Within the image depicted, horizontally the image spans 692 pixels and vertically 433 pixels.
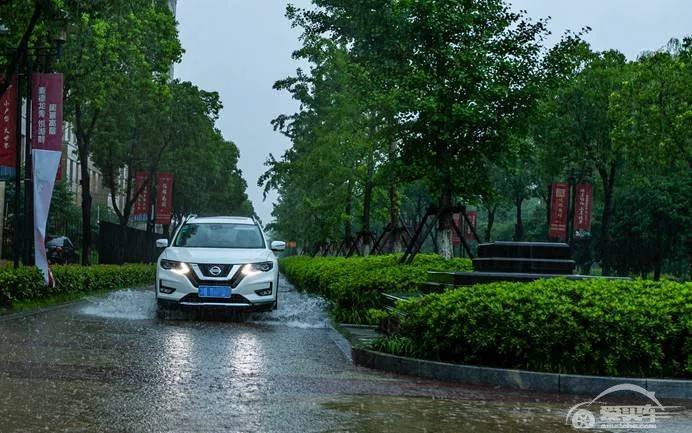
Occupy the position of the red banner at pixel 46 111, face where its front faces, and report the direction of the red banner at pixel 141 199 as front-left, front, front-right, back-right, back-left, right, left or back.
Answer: back

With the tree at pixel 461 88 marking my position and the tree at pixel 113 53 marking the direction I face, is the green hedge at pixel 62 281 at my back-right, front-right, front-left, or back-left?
front-left

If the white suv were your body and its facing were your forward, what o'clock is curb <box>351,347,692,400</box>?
The curb is roughly at 11 o'clock from the white suv.

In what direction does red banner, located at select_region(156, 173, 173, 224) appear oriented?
toward the camera

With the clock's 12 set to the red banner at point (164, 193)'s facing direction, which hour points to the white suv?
The white suv is roughly at 12 o'clock from the red banner.

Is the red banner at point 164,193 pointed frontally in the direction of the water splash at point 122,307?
yes

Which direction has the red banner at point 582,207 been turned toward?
toward the camera

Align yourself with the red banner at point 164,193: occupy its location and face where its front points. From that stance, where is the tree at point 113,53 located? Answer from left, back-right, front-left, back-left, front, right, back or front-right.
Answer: front

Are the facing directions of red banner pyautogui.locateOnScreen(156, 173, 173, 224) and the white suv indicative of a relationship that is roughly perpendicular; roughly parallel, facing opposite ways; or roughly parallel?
roughly parallel

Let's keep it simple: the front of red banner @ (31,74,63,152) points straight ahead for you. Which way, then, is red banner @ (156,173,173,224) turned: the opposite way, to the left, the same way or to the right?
the same way

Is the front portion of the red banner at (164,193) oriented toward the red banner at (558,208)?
no

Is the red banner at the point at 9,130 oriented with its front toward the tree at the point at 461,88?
no

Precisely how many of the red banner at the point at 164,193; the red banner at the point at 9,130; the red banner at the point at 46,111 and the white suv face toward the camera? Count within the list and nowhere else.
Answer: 4

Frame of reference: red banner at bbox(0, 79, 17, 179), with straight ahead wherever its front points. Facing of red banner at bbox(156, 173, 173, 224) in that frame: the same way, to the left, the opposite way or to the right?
the same way

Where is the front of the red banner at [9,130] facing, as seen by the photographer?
facing the viewer

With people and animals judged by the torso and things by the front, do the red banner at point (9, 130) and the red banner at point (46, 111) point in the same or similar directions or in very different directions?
same or similar directions

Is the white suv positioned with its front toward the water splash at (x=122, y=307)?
no
